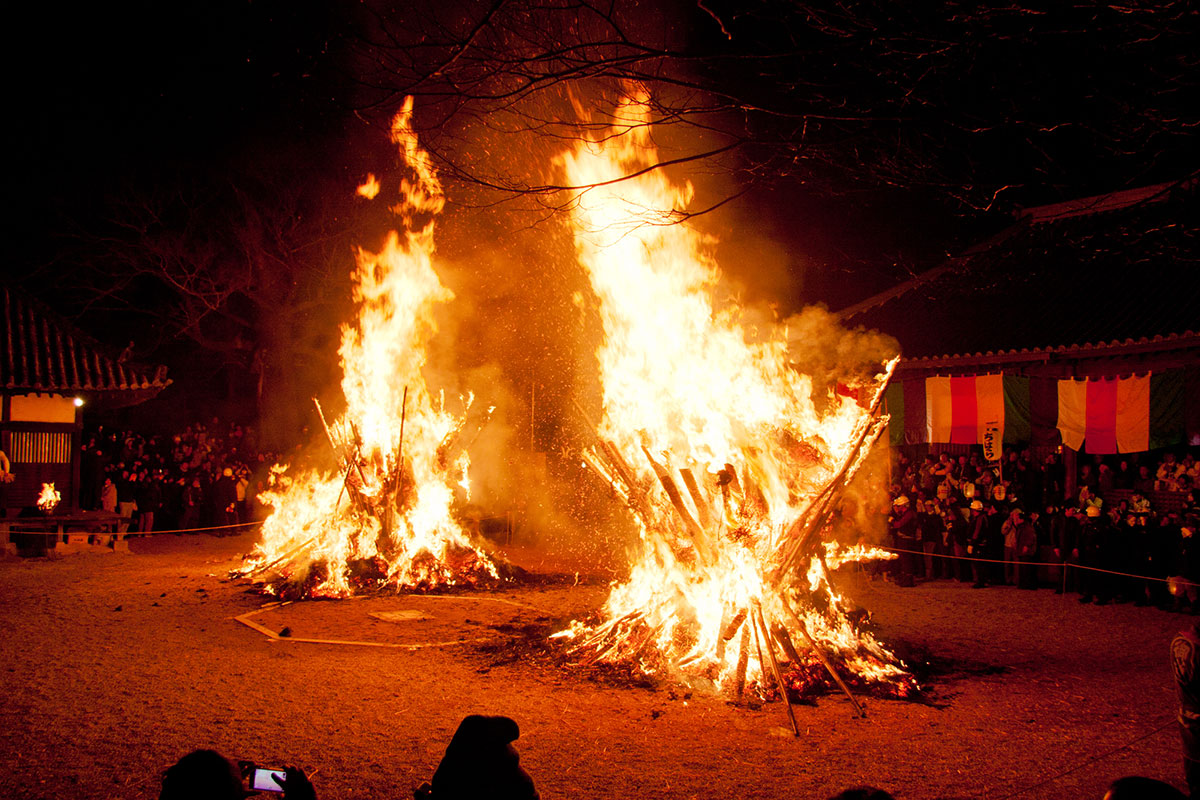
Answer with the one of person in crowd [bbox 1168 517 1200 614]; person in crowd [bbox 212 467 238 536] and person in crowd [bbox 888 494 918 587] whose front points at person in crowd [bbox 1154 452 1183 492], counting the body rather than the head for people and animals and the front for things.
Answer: person in crowd [bbox 212 467 238 536]

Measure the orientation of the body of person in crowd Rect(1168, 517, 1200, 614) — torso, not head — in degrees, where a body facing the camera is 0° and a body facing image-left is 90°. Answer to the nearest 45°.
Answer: approximately 45°

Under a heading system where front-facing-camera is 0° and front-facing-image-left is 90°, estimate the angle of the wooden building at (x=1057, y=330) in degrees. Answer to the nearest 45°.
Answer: approximately 45°

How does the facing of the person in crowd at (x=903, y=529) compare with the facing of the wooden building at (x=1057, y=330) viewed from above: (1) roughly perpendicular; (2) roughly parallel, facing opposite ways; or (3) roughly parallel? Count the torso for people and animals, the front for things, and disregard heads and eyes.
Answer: roughly parallel

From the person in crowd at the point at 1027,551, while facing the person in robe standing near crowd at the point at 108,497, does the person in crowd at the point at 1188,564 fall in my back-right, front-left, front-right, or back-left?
back-left

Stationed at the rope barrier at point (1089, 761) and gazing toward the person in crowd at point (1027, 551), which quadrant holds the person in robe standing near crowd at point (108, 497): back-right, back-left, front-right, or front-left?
front-left

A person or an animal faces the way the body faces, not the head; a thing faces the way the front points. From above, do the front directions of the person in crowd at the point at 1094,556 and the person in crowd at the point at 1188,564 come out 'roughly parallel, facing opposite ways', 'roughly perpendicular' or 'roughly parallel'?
roughly parallel

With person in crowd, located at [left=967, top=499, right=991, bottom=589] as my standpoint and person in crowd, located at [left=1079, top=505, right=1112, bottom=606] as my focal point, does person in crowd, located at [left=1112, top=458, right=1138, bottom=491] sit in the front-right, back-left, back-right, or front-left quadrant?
front-left

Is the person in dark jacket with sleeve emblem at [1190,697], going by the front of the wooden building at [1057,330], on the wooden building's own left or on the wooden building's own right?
on the wooden building's own left

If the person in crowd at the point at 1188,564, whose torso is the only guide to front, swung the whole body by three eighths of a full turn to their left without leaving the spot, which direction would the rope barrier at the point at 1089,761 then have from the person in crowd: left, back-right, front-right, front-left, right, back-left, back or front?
right

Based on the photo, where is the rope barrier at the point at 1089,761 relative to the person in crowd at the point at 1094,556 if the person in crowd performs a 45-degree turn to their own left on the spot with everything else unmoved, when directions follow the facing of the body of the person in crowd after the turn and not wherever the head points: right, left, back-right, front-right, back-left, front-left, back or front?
front

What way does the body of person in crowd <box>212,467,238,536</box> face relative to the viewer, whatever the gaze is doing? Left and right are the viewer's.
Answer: facing the viewer and to the right of the viewer
